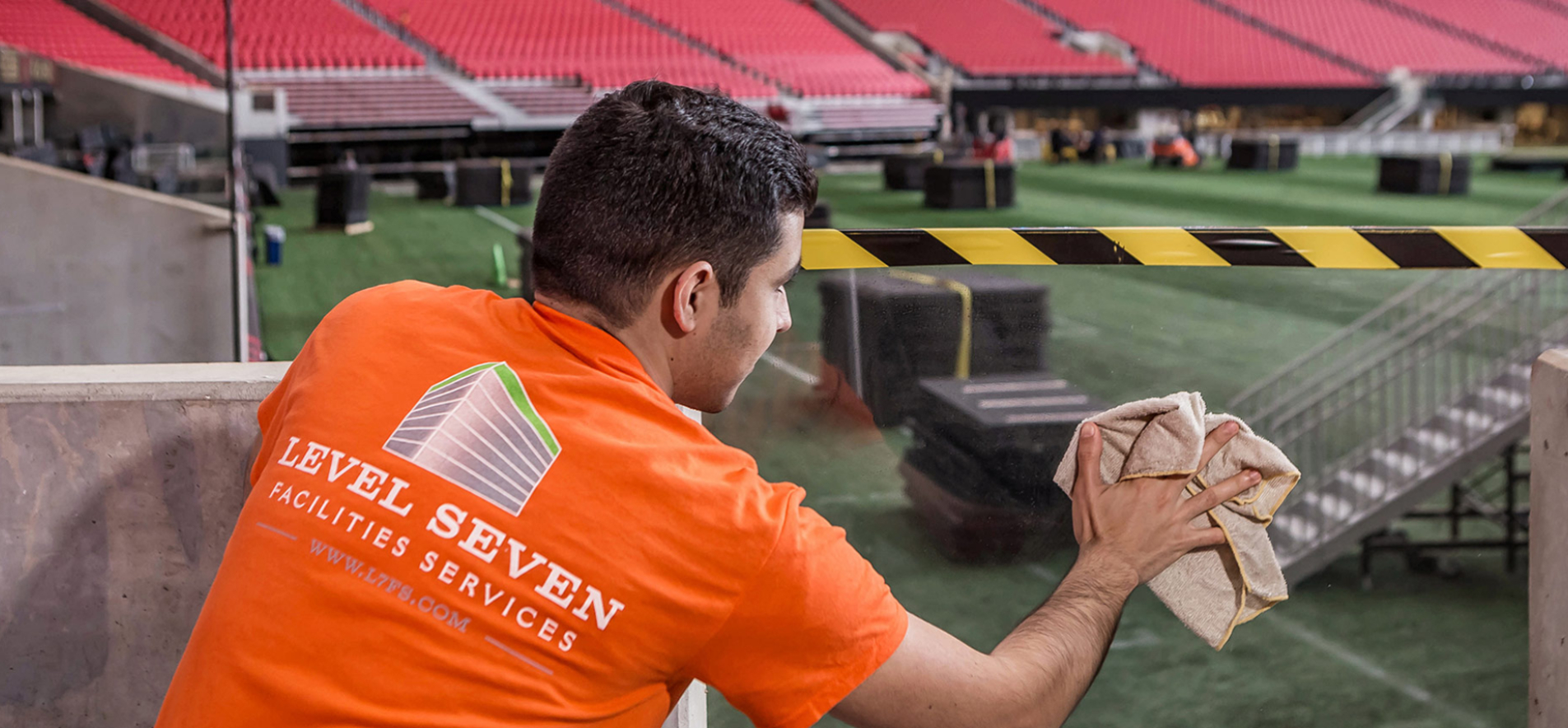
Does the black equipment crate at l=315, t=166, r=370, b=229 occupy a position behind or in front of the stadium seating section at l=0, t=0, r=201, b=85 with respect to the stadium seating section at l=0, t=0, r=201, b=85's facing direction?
in front

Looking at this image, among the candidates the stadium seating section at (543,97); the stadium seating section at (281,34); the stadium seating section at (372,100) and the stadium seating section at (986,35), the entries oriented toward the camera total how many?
4

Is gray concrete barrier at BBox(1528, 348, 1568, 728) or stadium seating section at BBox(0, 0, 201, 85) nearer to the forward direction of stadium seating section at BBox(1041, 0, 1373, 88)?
the gray concrete barrier

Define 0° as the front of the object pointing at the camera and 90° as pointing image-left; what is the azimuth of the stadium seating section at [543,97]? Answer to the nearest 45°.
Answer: approximately 0°

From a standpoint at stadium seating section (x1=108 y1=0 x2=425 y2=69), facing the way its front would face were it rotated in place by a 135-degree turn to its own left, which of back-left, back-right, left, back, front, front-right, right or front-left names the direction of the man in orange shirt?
back-right

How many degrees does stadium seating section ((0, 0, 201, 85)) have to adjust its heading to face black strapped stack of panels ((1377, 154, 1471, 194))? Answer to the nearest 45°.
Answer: approximately 45° to its left

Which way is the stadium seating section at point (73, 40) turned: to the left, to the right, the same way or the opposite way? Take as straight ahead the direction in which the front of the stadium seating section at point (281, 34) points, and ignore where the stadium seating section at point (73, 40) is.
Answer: the same way

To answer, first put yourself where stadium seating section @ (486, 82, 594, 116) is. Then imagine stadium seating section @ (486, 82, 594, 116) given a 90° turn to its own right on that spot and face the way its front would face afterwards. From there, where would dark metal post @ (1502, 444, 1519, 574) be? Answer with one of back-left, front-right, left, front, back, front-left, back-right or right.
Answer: left

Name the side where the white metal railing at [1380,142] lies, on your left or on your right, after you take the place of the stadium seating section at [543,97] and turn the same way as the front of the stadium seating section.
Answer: on your left

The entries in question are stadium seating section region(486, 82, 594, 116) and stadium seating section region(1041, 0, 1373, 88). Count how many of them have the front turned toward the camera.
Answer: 2

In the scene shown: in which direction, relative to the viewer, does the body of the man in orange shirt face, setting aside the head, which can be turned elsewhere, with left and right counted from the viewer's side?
facing away from the viewer and to the right of the viewer

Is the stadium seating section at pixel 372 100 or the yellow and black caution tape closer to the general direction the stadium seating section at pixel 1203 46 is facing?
the yellow and black caution tape

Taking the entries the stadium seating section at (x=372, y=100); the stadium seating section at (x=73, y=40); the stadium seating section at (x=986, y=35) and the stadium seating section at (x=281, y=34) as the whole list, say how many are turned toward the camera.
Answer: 4

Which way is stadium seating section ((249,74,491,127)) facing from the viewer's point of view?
toward the camera

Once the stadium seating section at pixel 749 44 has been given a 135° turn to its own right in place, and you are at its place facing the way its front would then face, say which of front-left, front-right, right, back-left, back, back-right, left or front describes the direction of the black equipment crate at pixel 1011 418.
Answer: back-left

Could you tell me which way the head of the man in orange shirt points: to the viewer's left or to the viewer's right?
to the viewer's right

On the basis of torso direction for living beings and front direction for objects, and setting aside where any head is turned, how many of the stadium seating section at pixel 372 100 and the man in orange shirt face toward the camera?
1

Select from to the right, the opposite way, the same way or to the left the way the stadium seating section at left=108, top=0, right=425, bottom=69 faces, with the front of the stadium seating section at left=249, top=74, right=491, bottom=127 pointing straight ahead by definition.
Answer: the same way
